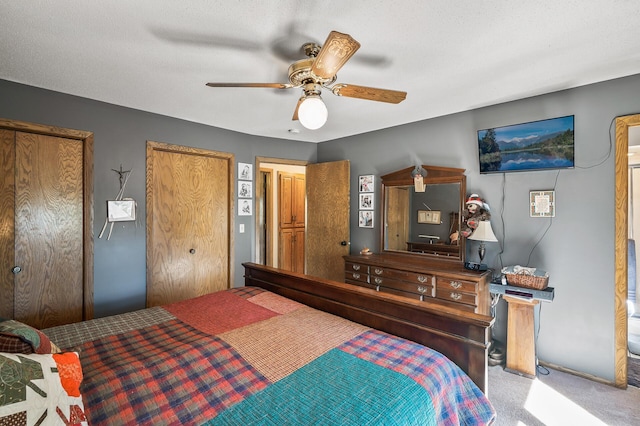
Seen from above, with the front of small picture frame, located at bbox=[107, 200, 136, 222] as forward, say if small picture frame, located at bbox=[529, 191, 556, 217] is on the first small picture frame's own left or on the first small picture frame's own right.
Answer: on the first small picture frame's own left

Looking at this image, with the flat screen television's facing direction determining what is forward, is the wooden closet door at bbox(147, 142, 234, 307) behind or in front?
in front

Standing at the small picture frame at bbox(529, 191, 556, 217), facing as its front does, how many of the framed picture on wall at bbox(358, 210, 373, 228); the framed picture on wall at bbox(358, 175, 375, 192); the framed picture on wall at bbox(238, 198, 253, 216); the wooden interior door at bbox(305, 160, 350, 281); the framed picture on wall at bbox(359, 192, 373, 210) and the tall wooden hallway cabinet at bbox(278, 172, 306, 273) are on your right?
6

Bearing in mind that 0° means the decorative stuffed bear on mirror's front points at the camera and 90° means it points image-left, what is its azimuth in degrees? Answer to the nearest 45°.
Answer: approximately 45°

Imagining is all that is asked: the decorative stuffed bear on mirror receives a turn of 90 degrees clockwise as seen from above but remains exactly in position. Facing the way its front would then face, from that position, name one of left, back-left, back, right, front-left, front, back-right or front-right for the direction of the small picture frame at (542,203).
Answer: back-right

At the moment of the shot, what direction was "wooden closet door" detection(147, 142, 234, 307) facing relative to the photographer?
facing the viewer and to the right of the viewer

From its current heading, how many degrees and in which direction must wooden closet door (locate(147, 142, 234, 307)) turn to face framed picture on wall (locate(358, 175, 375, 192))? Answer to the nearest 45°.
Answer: approximately 45° to its left

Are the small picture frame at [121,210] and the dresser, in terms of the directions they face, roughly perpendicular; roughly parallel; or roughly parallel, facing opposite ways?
roughly perpendicular

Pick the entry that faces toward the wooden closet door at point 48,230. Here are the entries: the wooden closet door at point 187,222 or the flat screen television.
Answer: the flat screen television

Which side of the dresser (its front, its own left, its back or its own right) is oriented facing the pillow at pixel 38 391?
front

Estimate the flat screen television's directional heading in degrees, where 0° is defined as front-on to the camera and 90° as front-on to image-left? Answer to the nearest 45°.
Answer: approximately 45°

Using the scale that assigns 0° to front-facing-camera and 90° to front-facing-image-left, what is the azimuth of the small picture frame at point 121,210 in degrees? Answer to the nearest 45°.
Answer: approximately 0°

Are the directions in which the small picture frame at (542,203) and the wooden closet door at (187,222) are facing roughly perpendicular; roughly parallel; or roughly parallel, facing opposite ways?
roughly perpendicular

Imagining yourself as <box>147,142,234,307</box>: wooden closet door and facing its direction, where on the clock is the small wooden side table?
The small wooden side table is roughly at 12 o'clock from the wooden closet door.

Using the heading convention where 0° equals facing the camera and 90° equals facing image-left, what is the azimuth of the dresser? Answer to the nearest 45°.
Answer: approximately 45°

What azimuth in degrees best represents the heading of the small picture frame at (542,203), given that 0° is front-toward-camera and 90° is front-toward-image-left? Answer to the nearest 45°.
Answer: approximately 0°
